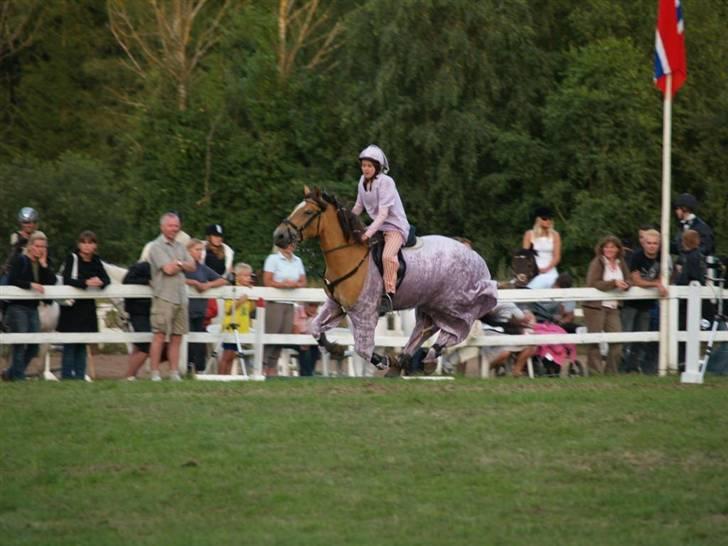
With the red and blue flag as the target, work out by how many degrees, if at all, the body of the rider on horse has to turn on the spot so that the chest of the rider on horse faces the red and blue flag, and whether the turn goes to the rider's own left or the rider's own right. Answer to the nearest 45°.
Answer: approximately 180°

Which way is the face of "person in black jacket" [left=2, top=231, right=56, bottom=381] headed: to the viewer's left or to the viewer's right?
to the viewer's right

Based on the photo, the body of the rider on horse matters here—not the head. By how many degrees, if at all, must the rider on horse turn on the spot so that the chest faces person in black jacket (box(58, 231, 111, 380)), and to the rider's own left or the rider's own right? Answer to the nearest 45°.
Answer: approximately 45° to the rider's own right

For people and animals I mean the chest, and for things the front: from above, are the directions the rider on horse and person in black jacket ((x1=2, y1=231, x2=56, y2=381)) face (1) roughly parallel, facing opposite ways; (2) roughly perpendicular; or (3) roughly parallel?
roughly perpendicular

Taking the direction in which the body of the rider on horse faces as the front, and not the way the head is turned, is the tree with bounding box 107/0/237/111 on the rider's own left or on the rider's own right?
on the rider's own right

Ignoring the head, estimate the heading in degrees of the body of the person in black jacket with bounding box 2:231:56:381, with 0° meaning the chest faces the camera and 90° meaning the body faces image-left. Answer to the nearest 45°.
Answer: approximately 315°

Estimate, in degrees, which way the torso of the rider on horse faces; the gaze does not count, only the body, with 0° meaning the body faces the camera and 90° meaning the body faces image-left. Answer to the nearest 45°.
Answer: approximately 45°
